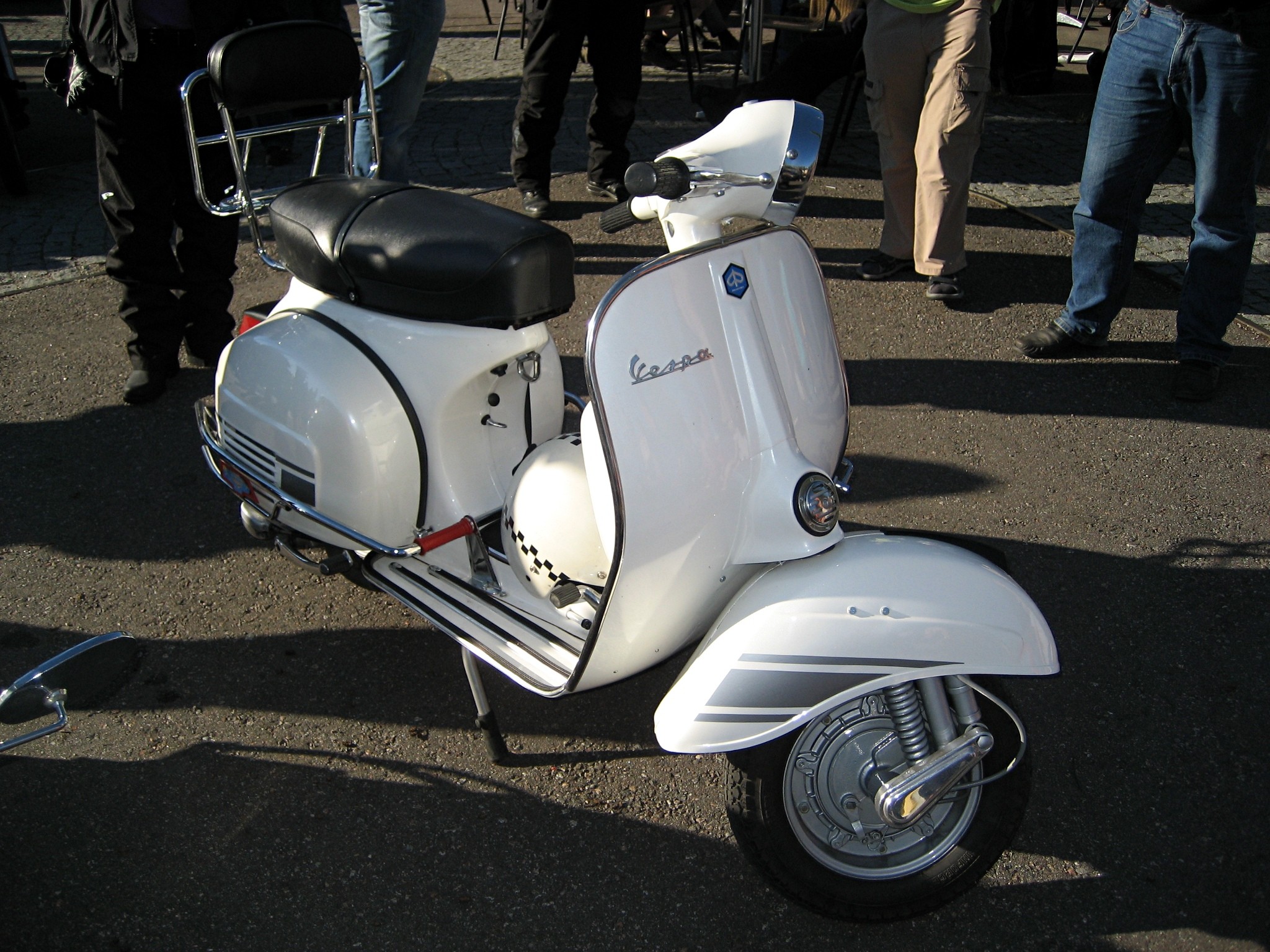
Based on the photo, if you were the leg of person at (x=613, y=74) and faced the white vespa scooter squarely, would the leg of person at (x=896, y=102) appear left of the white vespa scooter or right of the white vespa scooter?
left

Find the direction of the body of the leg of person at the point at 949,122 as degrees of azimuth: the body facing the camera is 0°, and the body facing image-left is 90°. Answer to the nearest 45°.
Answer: approximately 45°

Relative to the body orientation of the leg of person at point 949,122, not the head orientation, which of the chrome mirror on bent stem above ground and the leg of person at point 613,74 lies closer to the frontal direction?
the chrome mirror on bent stem above ground

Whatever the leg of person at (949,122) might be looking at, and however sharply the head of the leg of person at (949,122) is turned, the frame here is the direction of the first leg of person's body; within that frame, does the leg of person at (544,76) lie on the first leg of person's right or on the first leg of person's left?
on the first leg of person's right

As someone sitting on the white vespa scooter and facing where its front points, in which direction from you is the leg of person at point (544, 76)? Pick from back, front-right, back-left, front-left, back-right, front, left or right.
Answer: back-left

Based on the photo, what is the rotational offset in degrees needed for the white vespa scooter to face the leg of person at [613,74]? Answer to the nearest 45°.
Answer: approximately 135° to its left

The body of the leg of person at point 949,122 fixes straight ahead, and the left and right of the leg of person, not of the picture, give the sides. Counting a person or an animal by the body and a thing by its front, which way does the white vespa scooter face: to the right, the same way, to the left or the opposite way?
to the left

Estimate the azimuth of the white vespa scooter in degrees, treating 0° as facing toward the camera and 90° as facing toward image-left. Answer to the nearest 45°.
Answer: approximately 315°
